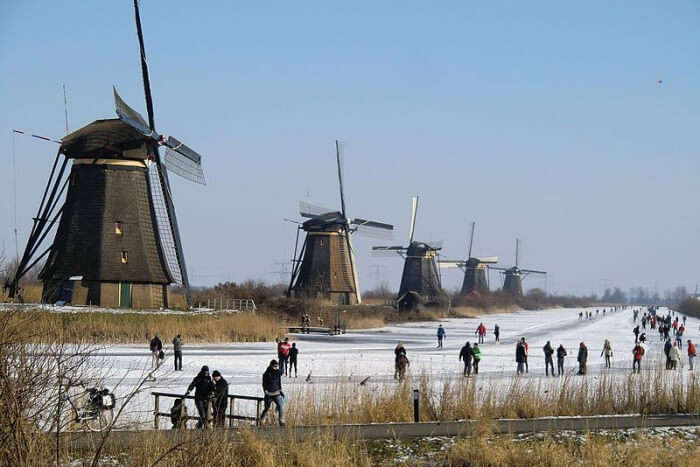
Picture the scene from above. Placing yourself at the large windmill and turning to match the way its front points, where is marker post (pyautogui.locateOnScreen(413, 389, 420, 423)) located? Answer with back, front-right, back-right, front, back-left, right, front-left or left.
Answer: right

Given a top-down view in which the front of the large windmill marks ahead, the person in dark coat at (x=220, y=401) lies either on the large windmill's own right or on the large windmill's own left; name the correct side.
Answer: on the large windmill's own right

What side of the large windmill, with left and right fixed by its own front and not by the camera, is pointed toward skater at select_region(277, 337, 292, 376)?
right

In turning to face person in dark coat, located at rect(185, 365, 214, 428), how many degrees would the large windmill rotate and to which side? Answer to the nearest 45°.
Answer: approximately 90° to its right

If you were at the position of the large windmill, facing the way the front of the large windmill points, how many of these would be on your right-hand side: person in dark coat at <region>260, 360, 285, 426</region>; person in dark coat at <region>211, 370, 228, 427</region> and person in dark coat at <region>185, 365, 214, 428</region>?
3

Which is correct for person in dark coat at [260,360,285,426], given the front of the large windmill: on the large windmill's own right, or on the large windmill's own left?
on the large windmill's own right

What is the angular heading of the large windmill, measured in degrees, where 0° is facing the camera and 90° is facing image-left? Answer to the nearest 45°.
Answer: approximately 270°

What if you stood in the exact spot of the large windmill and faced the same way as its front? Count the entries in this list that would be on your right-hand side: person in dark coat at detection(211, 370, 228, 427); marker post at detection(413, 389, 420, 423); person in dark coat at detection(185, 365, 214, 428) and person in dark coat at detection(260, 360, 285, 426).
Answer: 4
